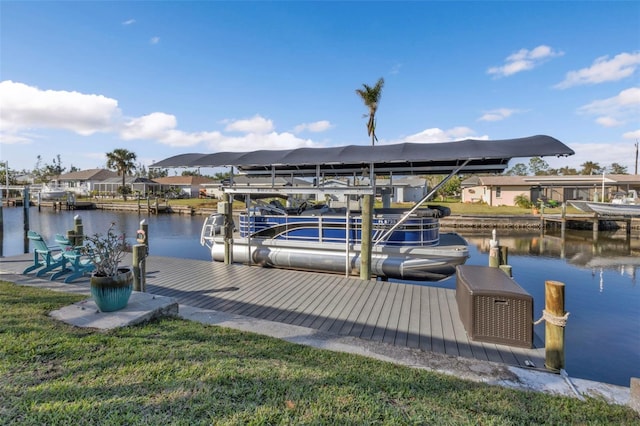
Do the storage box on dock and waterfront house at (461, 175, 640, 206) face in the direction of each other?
no

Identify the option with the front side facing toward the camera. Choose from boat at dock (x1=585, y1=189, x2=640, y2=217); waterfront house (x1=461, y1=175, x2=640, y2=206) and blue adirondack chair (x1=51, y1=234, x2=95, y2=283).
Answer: the waterfront house

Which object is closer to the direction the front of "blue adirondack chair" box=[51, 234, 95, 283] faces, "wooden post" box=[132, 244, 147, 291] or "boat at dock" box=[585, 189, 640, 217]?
the boat at dock

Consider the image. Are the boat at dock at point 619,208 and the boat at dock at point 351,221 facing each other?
no

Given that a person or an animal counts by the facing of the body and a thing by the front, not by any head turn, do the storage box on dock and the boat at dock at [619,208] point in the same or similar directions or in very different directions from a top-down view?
same or similar directions

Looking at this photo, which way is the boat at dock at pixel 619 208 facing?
to the viewer's left

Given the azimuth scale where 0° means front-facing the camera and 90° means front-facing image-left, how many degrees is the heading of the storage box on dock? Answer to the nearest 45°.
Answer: approximately 90°

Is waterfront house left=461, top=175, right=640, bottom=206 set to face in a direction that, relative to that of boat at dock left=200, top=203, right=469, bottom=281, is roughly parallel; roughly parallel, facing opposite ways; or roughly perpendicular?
roughly perpendicular

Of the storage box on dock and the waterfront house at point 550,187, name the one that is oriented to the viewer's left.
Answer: the storage box on dock

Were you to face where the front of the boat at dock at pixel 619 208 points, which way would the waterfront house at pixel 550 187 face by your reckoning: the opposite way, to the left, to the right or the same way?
to the left

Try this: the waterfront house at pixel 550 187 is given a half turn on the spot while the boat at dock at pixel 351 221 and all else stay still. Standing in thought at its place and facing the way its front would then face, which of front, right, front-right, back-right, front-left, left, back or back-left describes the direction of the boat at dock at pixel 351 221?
back
